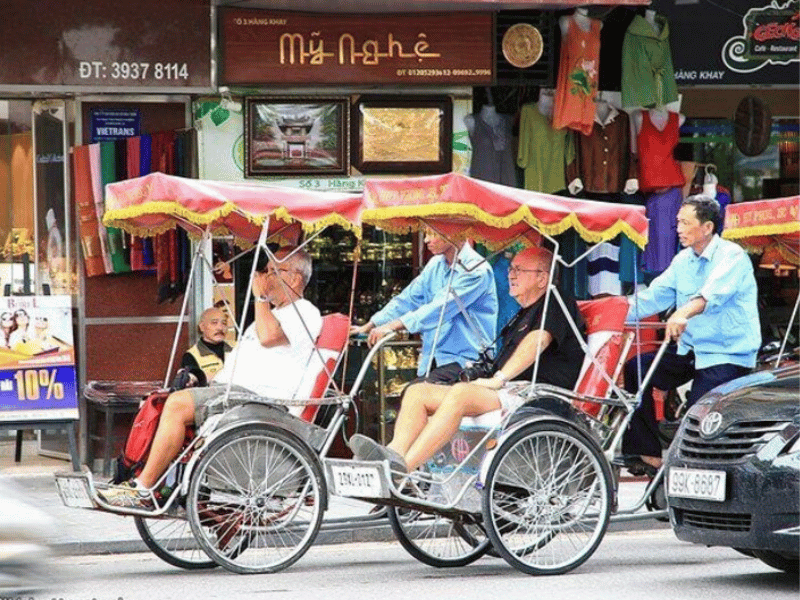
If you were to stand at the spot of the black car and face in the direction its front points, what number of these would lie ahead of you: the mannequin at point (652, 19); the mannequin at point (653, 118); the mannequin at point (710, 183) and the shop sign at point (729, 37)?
0

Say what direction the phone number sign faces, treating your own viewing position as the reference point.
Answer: facing the viewer

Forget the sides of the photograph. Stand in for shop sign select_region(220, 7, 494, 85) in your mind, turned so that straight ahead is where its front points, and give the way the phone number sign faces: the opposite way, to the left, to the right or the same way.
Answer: the same way

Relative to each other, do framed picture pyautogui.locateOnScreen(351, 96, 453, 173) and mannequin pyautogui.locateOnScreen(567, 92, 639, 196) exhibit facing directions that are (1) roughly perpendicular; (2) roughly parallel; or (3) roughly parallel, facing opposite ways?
roughly parallel

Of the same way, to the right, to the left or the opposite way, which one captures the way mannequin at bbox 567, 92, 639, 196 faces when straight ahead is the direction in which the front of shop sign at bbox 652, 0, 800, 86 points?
the same way

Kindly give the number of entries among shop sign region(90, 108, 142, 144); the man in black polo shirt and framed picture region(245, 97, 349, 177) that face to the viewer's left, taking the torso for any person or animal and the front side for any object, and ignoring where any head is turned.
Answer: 1

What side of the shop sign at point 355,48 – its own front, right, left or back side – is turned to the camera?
front

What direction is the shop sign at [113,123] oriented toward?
toward the camera

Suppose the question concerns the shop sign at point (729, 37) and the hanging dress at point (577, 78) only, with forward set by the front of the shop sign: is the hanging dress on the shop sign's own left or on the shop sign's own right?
on the shop sign's own right

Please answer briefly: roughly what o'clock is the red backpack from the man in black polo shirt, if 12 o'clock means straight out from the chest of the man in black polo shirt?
The red backpack is roughly at 12 o'clock from the man in black polo shirt.

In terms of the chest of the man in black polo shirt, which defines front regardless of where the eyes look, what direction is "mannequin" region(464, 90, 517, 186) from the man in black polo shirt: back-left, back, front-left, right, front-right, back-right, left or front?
right

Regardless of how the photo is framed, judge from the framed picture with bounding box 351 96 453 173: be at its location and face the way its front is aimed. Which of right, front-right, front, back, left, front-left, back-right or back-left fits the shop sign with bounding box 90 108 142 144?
right

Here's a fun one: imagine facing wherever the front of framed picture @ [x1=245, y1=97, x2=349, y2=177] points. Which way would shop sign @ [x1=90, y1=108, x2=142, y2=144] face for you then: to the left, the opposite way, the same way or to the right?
the same way

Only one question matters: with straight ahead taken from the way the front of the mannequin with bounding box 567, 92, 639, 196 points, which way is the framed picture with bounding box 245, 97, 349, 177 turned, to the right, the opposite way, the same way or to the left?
the same way

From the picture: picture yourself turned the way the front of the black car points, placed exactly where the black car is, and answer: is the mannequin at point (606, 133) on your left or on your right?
on your right

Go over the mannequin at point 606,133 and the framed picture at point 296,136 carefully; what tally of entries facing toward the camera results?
2

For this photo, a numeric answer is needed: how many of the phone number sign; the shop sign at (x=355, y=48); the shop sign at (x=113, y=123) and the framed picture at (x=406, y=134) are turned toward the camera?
4

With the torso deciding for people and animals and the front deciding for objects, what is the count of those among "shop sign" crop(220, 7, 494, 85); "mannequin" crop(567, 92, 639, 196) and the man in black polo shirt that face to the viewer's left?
1
